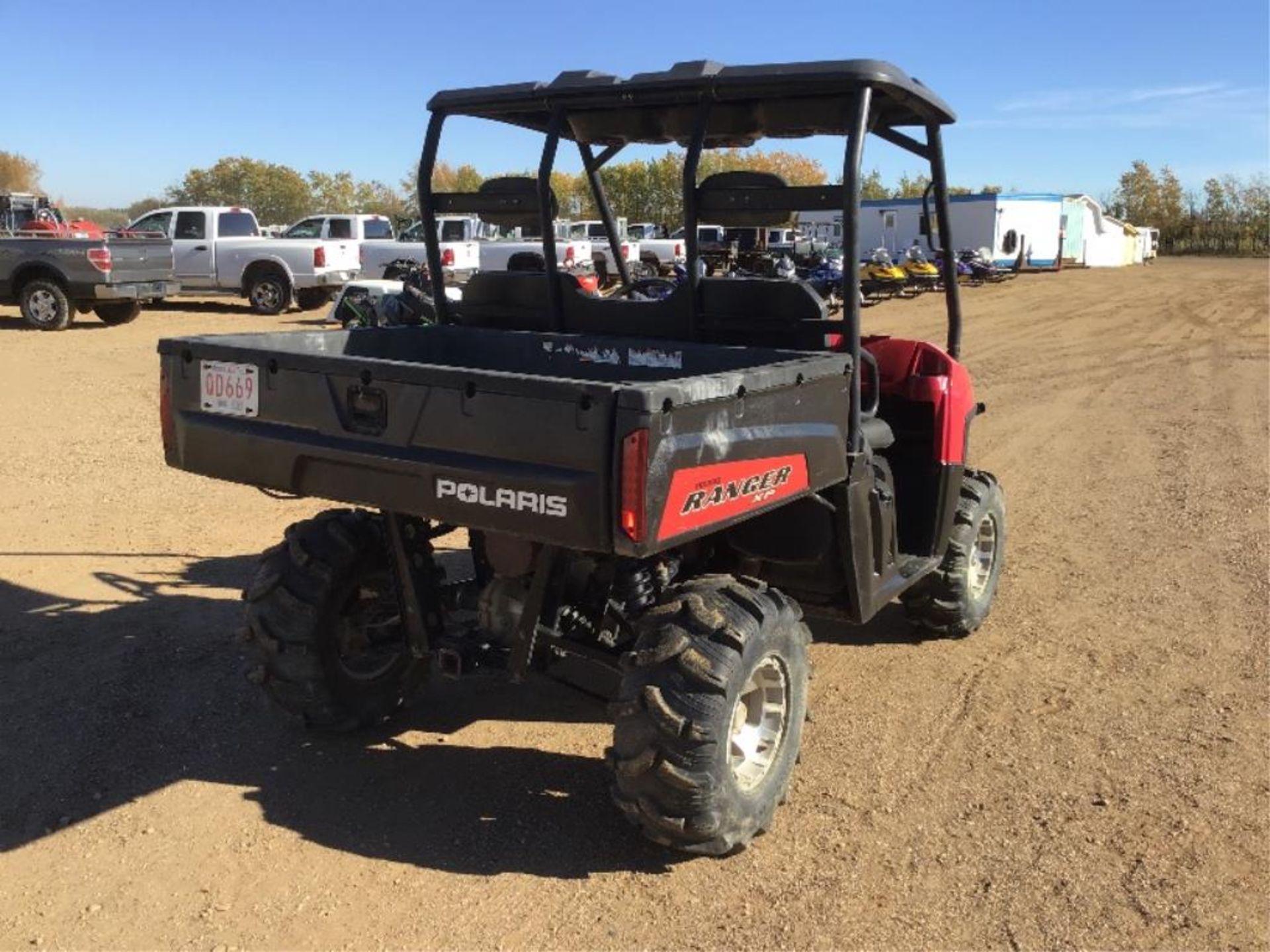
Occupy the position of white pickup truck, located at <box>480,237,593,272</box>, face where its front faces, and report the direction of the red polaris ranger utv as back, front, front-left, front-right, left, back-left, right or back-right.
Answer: back-left

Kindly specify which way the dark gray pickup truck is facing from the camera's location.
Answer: facing away from the viewer and to the left of the viewer

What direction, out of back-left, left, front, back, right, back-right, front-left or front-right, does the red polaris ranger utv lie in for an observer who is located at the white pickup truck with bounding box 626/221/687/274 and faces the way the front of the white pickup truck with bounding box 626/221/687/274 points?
back-left

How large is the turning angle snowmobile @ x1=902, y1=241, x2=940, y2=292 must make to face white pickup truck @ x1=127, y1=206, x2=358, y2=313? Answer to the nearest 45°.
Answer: approximately 90° to its right

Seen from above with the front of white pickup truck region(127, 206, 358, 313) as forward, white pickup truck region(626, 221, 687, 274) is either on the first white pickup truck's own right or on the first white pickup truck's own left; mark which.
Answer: on the first white pickup truck's own right

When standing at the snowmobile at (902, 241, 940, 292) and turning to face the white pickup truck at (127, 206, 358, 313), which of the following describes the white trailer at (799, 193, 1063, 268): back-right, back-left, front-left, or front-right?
back-right

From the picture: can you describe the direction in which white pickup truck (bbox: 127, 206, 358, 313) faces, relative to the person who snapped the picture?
facing away from the viewer and to the left of the viewer

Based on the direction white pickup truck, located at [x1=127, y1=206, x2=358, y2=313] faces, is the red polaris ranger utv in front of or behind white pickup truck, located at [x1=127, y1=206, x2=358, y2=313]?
behind

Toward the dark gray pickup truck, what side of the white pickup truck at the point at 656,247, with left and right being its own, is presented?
left

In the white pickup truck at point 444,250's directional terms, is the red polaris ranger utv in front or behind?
behind

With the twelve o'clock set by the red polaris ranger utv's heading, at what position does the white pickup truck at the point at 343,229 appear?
The white pickup truck is roughly at 10 o'clock from the red polaris ranger utv.

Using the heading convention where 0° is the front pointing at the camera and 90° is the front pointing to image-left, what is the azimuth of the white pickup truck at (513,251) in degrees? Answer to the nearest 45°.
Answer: approximately 135°
